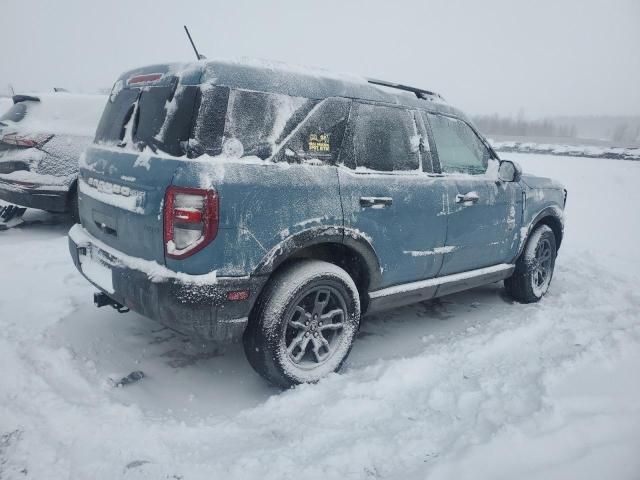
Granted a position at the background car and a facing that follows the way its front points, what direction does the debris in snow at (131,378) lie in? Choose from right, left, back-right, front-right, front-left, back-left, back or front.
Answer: back-right

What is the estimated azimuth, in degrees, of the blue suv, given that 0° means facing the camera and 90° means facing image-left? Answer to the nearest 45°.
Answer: approximately 225°

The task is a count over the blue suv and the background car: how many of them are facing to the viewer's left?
0

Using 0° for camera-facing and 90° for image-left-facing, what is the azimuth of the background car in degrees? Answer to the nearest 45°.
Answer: approximately 225°

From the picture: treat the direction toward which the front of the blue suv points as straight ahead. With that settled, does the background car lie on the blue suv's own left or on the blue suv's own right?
on the blue suv's own left

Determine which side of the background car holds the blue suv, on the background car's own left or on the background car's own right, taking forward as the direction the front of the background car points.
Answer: on the background car's own right
